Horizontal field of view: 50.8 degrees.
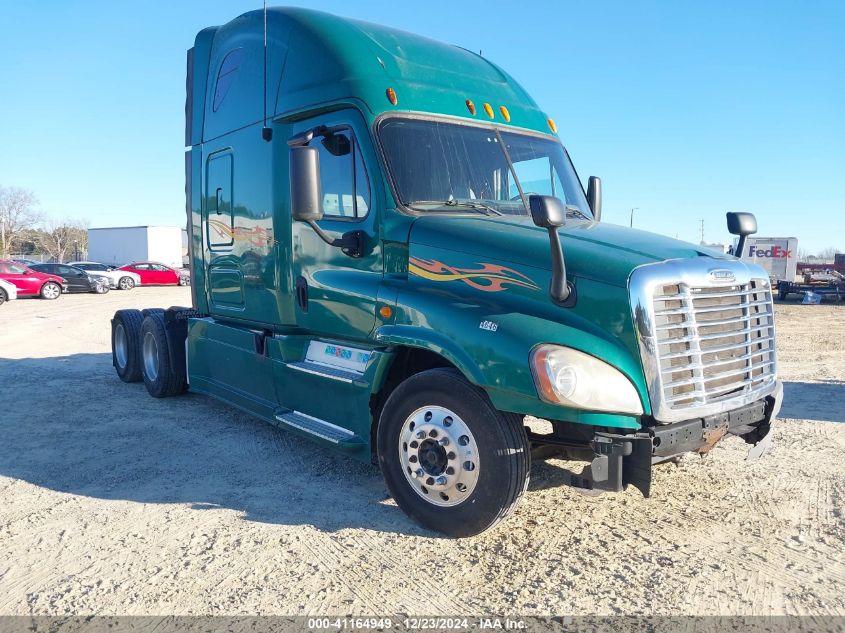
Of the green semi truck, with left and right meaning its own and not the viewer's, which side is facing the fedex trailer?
left

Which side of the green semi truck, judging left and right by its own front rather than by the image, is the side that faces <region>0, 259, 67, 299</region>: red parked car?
back

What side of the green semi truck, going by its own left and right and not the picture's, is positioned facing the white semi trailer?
back

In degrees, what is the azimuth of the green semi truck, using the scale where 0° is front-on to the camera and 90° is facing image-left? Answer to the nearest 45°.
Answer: approximately 315°
